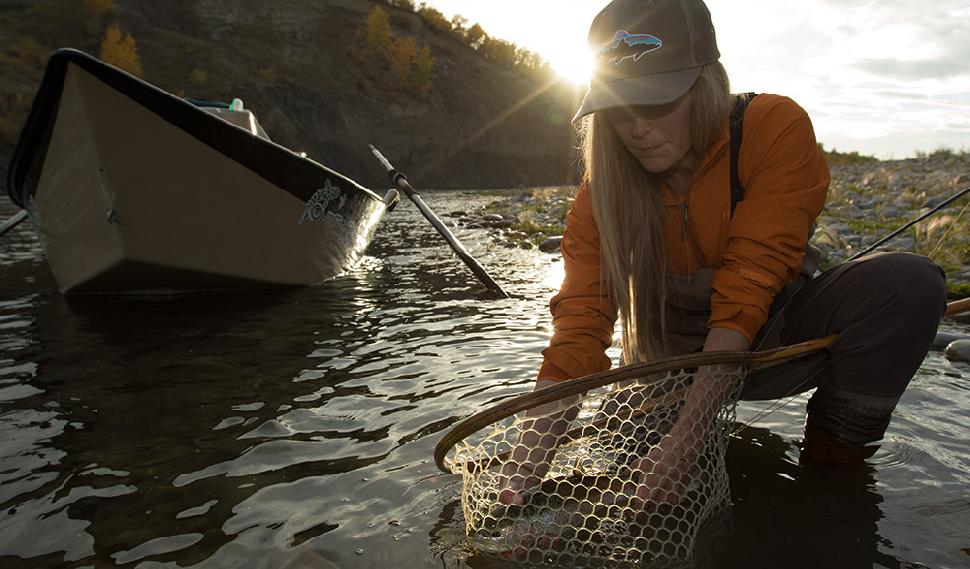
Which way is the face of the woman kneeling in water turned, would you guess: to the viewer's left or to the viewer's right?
to the viewer's left

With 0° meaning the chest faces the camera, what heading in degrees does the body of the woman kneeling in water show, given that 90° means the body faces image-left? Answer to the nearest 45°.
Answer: approximately 45°

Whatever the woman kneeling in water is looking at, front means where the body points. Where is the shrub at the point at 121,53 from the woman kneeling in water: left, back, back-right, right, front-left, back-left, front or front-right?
right

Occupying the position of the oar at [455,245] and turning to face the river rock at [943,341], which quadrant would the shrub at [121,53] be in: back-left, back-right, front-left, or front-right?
back-left
